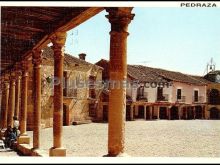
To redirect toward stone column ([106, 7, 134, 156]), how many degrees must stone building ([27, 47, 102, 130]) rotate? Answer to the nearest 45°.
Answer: approximately 45° to its right

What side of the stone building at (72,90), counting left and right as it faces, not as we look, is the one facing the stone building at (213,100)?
left

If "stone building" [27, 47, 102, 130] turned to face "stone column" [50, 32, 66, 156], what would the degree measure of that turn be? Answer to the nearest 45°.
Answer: approximately 45° to its right

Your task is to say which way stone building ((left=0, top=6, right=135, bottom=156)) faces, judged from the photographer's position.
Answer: facing away from the viewer and to the right of the viewer

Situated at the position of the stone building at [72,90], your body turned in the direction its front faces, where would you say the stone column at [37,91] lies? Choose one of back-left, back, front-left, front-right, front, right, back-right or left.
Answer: front-right

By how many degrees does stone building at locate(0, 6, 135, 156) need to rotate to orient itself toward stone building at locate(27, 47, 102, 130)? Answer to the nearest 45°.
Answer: approximately 45° to its left

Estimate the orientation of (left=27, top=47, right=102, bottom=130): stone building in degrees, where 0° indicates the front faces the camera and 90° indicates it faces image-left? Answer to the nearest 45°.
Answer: approximately 315°
